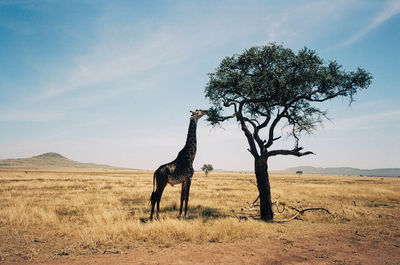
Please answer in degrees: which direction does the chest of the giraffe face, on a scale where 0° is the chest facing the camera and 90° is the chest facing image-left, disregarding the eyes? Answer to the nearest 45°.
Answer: approximately 270°
